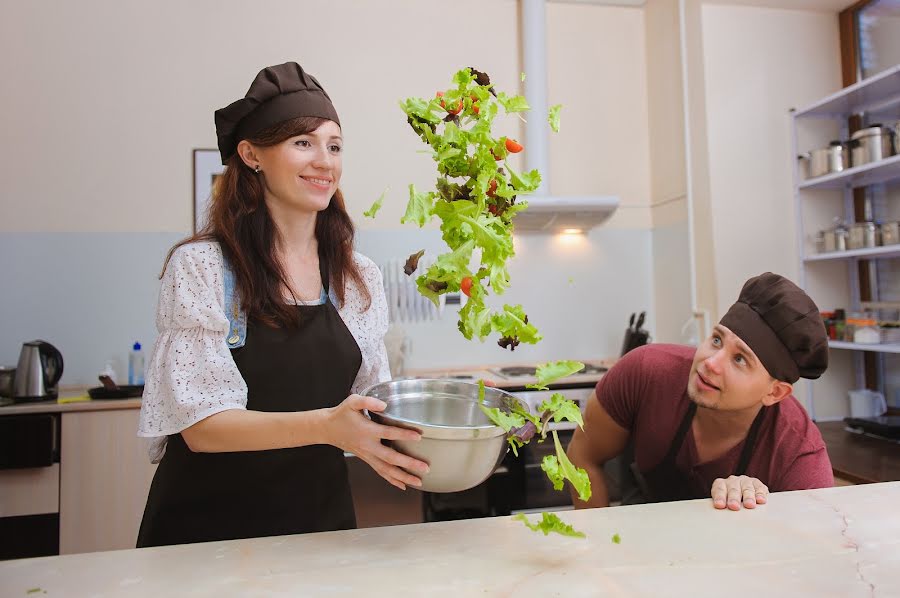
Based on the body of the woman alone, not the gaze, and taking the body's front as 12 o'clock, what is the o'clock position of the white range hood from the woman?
The white range hood is roughly at 9 o'clock from the woman.

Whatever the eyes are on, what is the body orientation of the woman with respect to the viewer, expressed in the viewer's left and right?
facing the viewer and to the right of the viewer

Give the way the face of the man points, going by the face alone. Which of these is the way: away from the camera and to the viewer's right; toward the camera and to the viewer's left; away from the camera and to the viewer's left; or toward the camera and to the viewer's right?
toward the camera and to the viewer's left

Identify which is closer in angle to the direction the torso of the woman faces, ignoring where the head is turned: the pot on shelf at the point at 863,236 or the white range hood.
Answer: the pot on shelf

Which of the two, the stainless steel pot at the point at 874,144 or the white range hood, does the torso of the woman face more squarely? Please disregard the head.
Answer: the stainless steel pot

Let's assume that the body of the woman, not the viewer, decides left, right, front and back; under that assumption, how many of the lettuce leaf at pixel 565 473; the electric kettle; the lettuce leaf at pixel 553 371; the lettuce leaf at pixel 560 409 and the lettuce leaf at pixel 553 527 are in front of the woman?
4

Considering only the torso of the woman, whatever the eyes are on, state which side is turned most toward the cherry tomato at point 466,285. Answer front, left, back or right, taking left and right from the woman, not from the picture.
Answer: front

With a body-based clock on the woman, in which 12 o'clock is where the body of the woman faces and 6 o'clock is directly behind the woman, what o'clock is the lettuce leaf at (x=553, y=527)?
The lettuce leaf is roughly at 12 o'clock from the woman.

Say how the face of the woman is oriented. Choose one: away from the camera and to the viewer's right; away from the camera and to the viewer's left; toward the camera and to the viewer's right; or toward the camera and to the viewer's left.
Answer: toward the camera and to the viewer's right

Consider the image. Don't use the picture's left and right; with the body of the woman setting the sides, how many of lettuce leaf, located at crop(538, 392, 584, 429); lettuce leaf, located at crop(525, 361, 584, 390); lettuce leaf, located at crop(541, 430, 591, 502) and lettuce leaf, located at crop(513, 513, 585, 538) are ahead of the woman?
4

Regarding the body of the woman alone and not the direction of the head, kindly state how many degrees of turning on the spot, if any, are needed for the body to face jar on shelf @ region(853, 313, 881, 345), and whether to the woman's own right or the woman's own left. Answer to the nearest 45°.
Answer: approximately 45° to the woman's own left

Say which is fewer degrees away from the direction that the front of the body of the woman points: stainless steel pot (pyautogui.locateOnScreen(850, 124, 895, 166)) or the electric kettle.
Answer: the stainless steel pot
